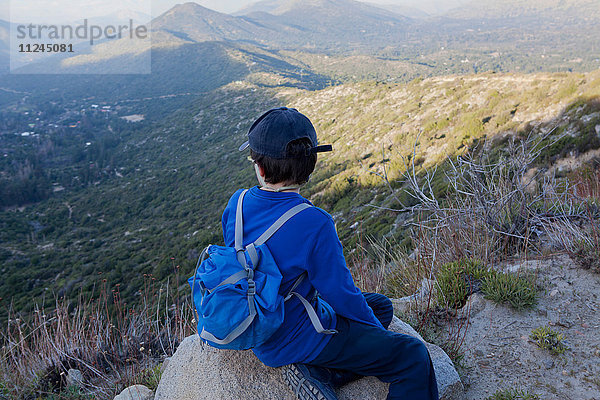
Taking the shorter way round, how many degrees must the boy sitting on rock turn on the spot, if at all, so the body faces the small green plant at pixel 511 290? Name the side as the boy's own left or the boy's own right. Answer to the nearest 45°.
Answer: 0° — they already face it

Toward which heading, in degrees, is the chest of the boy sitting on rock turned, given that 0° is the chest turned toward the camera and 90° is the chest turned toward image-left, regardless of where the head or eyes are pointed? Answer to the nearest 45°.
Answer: approximately 225°

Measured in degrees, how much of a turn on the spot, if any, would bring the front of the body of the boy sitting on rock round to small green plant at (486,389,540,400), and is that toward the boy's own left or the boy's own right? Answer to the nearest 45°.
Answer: approximately 45° to the boy's own right
